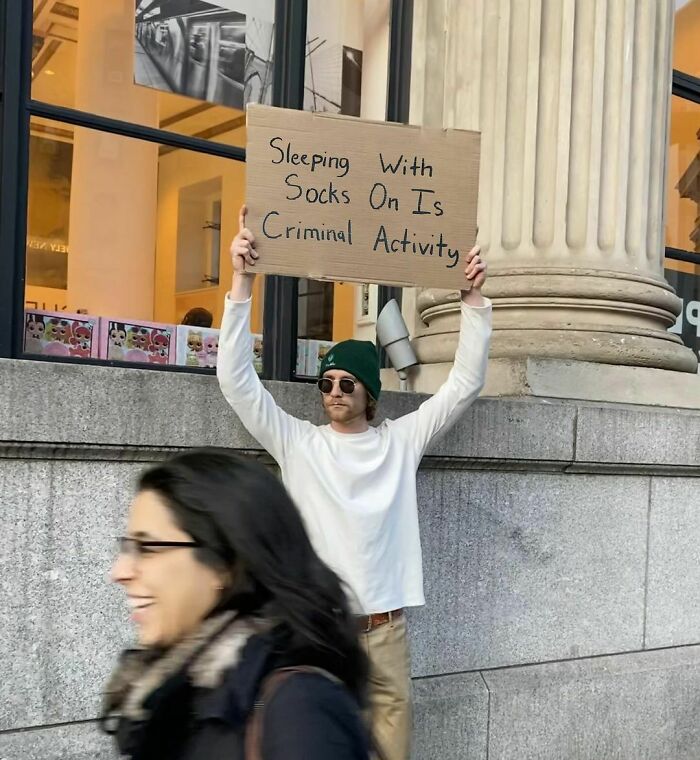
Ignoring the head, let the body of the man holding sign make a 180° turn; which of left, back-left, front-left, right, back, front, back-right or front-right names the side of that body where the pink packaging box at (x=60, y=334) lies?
front-left

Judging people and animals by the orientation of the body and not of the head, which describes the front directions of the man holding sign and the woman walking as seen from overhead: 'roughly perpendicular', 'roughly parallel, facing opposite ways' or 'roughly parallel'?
roughly perpendicular

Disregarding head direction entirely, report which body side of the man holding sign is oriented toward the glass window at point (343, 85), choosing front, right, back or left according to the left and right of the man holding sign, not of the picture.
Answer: back

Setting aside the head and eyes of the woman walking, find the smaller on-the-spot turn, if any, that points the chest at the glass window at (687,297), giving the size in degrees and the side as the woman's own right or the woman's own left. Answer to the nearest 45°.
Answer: approximately 135° to the woman's own right

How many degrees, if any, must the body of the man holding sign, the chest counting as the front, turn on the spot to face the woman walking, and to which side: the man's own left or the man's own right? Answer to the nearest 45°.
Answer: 0° — they already face them

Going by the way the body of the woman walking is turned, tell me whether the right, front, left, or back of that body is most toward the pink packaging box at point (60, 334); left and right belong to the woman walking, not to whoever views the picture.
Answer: right

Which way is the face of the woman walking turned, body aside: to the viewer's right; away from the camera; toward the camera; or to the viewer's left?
to the viewer's left

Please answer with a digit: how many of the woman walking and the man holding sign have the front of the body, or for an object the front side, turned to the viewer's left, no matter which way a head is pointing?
1

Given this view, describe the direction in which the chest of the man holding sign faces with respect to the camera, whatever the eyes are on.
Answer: toward the camera

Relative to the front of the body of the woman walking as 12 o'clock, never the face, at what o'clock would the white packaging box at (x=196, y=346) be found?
The white packaging box is roughly at 3 o'clock from the woman walking.

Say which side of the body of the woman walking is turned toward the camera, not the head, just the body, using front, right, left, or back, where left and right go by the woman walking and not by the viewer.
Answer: left

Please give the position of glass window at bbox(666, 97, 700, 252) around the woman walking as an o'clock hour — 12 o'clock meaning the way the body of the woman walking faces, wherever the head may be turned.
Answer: The glass window is roughly at 4 o'clock from the woman walking.

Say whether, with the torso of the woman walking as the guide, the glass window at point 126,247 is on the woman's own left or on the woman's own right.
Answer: on the woman's own right

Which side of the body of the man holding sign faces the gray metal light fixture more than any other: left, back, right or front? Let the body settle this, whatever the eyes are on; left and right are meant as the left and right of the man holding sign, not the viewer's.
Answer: back

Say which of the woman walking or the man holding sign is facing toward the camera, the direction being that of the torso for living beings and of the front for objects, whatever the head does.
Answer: the man holding sign
